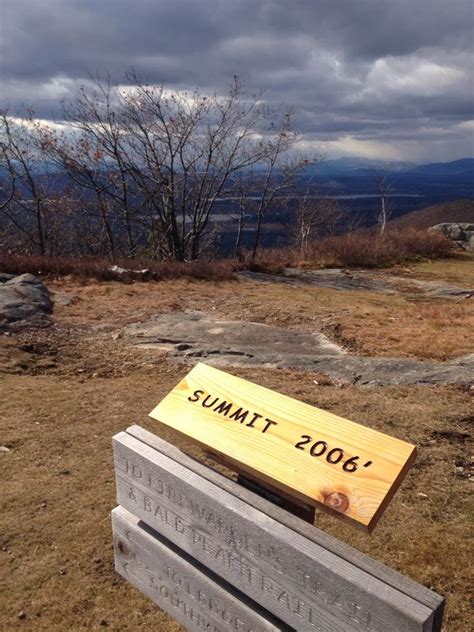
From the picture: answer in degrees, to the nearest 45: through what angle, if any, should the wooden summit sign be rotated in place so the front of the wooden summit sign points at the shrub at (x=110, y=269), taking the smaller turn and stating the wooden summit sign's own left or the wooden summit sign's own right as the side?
approximately 135° to the wooden summit sign's own right

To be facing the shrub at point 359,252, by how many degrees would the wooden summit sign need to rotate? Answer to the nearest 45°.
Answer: approximately 135° to its right

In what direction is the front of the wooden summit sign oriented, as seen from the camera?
facing the viewer and to the left of the viewer

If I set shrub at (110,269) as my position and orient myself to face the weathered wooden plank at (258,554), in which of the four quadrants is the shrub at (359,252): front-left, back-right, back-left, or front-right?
back-left
